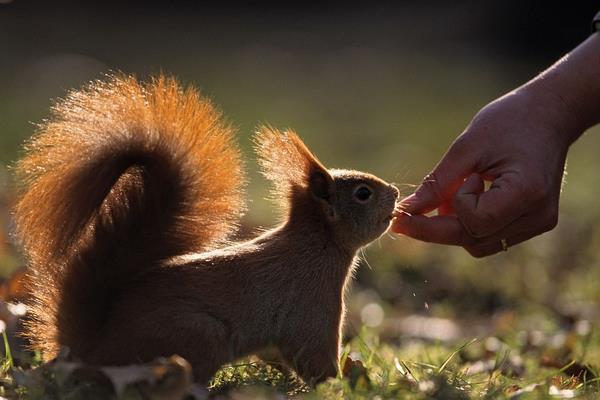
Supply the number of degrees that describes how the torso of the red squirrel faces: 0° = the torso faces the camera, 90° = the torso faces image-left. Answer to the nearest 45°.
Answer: approximately 270°
